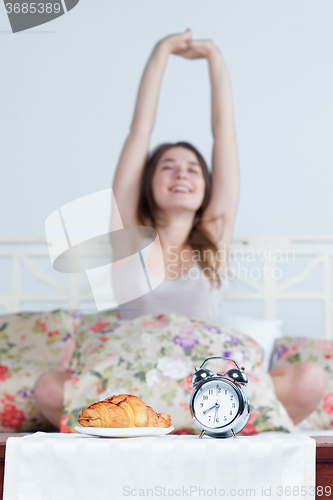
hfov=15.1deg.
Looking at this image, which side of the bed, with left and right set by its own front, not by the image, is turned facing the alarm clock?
front

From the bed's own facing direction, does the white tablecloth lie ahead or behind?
ahead

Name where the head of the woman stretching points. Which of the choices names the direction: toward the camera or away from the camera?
toward the camera

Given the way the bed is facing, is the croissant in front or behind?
in front

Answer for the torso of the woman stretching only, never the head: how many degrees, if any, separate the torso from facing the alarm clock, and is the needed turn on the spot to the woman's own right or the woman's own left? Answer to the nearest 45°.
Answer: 0° — they already face it

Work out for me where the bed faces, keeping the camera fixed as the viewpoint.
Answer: facing the viewer

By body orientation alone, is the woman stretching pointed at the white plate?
yes

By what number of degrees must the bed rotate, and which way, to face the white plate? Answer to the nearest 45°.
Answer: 0° — it already faces it
